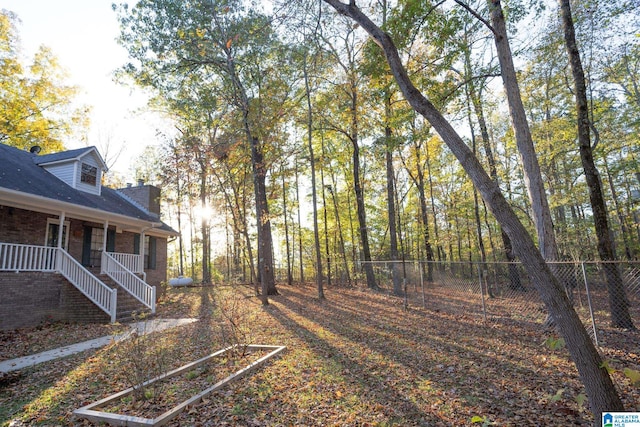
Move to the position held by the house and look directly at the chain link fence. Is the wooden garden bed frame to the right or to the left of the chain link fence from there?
right

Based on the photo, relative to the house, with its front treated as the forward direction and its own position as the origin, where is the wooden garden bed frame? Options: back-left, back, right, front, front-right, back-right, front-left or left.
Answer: front-right

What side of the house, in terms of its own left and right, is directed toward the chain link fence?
front

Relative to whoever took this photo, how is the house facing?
facing the viewer and to the right of the viewer

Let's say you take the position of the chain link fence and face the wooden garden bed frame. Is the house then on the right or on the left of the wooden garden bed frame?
right
